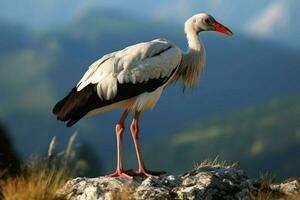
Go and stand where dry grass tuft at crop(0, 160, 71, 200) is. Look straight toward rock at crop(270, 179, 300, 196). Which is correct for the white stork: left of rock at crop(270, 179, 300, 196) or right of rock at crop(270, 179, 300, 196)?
left

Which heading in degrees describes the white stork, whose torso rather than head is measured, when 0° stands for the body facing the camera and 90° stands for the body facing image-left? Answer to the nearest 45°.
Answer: approximately 270°

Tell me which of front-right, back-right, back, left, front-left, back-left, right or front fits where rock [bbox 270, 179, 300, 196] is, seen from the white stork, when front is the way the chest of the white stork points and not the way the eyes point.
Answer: front-right

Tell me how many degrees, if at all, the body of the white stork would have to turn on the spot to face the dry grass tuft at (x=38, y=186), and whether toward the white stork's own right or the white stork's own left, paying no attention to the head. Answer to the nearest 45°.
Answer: approximately 135° to the white stork's own right
